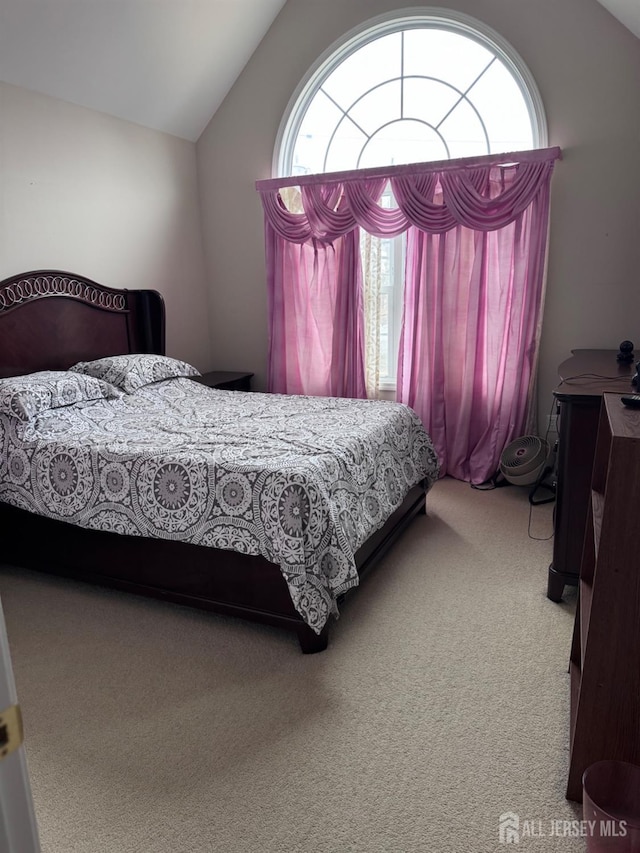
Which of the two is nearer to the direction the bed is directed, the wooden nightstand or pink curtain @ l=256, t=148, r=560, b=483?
the pink curtain

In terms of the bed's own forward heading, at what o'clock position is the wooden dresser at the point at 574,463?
The wooden dresser is roughly at 11 o'clock from the bed.

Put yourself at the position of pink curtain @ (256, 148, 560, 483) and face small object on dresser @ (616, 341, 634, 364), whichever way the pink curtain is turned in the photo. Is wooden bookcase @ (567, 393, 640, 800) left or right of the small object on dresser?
right

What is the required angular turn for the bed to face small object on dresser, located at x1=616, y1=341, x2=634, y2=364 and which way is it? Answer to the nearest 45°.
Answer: approximately 45° to its left

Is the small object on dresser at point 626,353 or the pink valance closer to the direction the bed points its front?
the small object on dresser

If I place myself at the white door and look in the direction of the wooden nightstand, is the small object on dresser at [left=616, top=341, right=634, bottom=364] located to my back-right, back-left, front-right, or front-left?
front-right

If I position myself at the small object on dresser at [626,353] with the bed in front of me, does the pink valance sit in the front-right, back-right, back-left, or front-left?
front-right

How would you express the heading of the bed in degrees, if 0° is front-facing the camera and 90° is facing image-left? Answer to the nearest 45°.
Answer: approximately 315°

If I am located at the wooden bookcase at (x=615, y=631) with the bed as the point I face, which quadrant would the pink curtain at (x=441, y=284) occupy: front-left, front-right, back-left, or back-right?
front-right

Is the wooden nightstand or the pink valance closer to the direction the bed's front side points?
the pink valance

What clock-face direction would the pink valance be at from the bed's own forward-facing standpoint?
The pink valance is roughly at 9 o'clock from the bed.

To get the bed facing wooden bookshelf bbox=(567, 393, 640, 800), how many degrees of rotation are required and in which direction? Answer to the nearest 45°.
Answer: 0° — it already faces it
